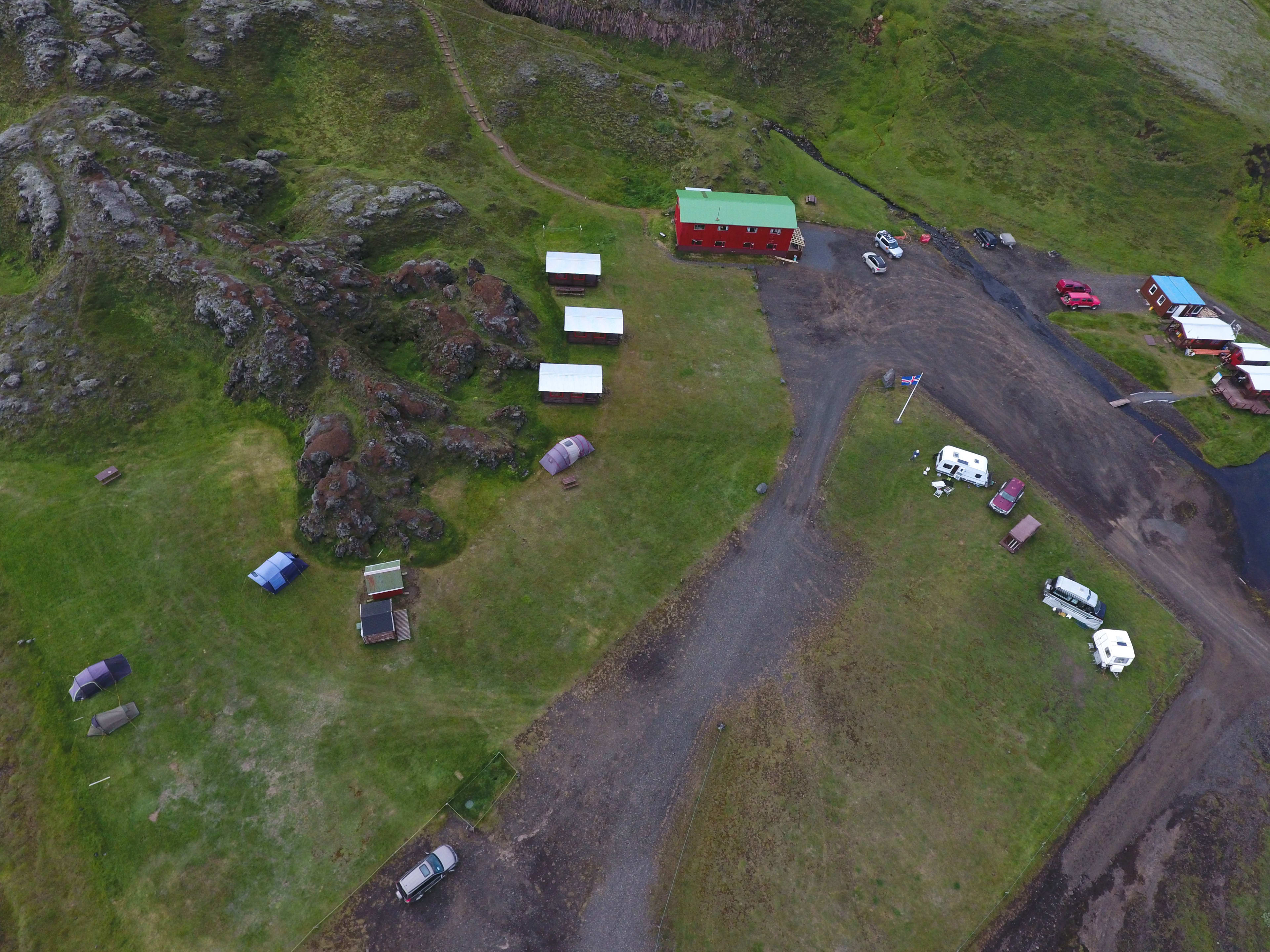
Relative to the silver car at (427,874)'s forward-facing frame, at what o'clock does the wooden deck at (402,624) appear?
The wooden deck is roughly at 10 o'clock from the silver car.

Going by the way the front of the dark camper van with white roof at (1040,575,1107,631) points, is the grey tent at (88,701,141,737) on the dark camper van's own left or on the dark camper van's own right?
on the dark camper van's own right

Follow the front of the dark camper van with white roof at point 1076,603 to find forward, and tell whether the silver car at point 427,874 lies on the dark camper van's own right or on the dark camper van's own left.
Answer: on the dark camper van's own right

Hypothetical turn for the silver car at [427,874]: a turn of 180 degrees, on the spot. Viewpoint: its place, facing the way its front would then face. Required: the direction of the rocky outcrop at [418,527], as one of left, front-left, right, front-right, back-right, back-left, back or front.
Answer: back-right

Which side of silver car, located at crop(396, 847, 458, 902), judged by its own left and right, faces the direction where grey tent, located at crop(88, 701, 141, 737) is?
left

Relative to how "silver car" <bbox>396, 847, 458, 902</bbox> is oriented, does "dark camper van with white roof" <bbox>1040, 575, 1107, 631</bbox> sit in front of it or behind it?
in front

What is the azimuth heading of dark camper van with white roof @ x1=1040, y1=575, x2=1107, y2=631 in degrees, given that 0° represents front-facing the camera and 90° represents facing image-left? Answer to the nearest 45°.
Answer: approximately 315°
